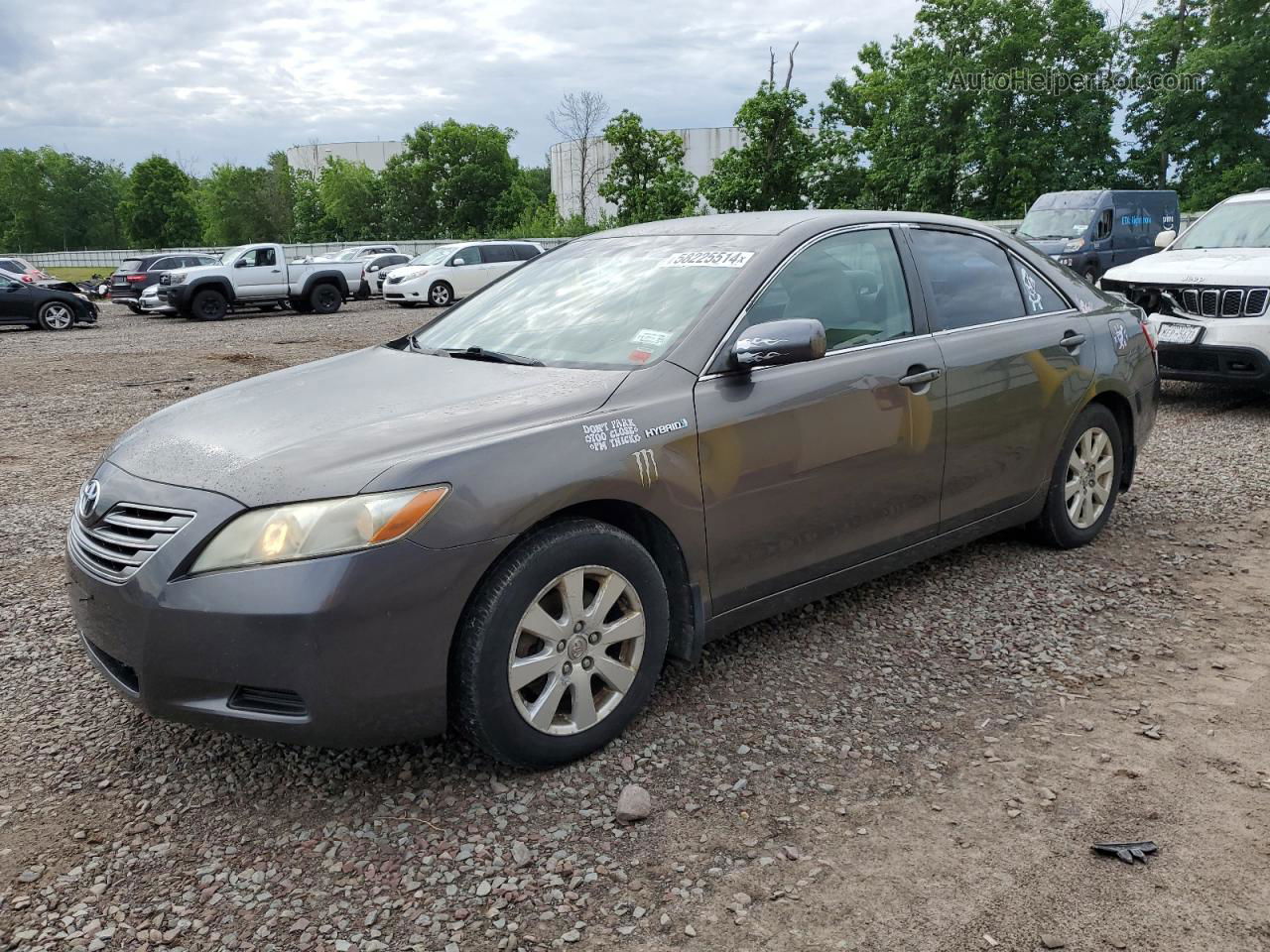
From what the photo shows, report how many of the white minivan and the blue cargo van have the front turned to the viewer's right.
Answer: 0

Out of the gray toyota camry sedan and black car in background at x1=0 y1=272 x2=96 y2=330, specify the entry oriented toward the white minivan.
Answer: the black car in background

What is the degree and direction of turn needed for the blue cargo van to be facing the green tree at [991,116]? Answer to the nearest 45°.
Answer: approximately 135° to its right

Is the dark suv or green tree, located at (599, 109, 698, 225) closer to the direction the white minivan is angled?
the dark suv

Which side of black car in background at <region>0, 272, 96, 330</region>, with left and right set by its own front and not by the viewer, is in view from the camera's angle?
right

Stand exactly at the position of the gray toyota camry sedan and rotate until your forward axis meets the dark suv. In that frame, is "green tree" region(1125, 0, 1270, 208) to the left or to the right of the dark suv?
right

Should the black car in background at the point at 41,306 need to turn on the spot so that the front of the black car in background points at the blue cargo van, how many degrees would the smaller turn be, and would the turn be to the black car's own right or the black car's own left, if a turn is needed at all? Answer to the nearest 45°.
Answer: approximately 45° to the black car's own right

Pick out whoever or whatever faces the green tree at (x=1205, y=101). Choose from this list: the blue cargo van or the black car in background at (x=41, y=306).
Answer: the black car in background

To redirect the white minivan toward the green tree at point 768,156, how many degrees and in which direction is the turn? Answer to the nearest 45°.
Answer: approximately 180°

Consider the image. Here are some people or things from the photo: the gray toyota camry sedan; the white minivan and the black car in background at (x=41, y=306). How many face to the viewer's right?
1

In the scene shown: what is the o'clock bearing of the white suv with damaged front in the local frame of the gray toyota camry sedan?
The white suv with damaged front is roughly at 6 o'clock from the gray toyota camry sedan.

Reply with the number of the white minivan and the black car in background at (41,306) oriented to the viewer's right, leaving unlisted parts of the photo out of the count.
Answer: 1

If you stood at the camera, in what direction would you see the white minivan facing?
facing the viewer and to the left of the viewer

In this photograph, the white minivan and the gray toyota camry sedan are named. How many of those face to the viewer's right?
0

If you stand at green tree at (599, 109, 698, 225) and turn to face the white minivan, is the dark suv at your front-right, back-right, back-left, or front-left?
front-right

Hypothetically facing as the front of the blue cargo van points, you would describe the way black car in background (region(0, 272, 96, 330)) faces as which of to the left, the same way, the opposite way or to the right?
the opposite way

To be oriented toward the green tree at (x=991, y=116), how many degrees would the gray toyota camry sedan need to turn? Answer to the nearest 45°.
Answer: approximately 135° to its right

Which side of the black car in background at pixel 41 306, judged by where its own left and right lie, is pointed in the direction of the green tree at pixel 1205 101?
front
